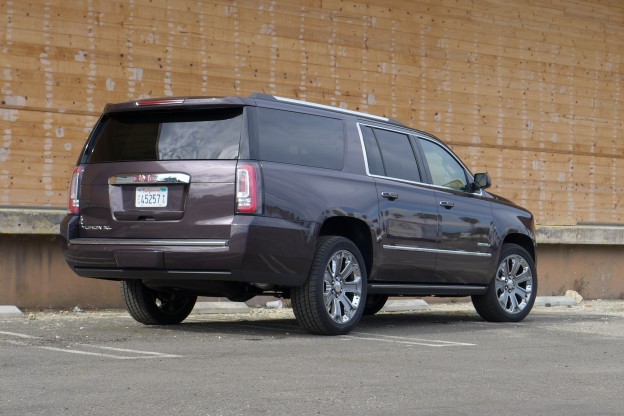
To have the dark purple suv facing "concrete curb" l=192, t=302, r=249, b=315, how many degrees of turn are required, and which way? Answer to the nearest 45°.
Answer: approximately 45° to its left

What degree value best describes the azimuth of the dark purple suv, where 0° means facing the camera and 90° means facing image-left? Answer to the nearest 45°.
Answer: approximately 225°
